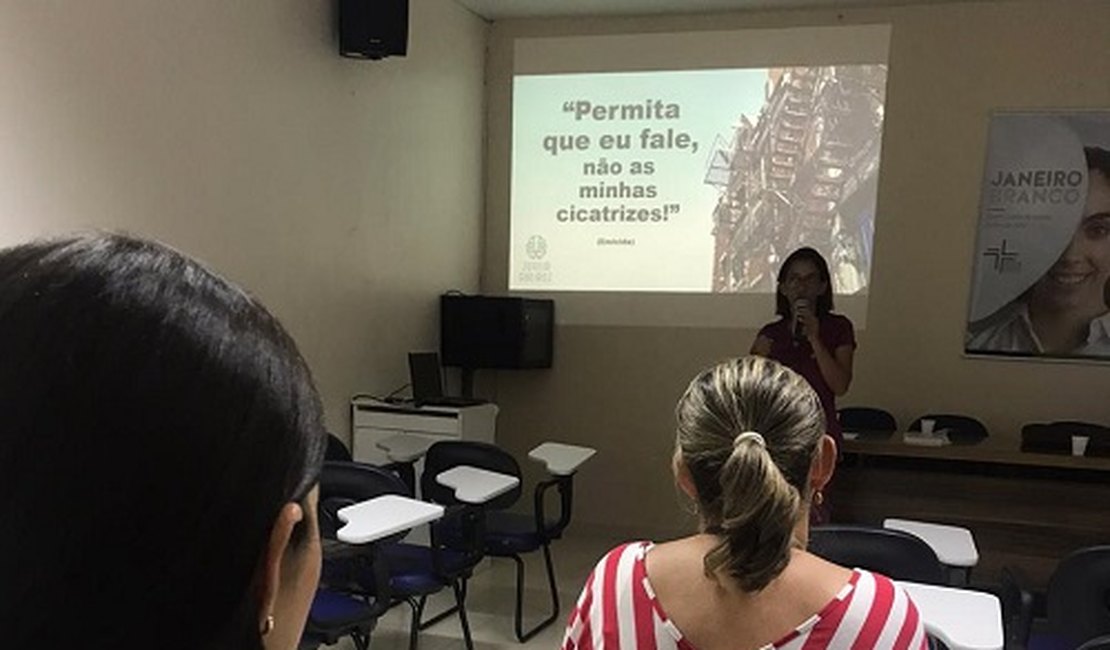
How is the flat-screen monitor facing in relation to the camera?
toward the camera

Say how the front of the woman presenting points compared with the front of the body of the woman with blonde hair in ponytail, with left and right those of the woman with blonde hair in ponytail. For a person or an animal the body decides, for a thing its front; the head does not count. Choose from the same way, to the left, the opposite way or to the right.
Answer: the opposite way

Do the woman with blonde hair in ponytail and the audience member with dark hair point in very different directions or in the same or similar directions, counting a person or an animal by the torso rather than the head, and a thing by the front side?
same or similar directions

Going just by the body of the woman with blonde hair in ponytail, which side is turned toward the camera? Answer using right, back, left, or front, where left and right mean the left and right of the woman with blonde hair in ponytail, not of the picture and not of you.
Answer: back

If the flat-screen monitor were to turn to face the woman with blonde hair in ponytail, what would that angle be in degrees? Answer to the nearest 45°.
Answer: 0° — it already faces them

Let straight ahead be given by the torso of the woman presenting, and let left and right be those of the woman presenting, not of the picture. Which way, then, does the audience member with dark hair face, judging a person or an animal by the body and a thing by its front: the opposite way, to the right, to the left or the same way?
the opposite way

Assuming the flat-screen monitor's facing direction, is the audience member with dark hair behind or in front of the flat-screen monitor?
in front

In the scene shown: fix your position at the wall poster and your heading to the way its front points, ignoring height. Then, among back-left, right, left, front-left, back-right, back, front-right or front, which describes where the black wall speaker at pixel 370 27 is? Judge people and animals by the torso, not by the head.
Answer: front-right

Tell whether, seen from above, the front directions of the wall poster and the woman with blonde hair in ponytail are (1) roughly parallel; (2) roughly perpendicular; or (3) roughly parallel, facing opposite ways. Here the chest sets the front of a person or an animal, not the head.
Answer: roughly parallel, facing opposite ways

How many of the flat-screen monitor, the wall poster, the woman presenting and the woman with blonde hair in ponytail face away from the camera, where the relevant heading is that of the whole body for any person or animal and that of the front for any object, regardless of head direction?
1

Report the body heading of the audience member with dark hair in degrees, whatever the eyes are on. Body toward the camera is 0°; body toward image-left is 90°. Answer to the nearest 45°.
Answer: approximately 225°

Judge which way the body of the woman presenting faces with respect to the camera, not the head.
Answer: toward the camera

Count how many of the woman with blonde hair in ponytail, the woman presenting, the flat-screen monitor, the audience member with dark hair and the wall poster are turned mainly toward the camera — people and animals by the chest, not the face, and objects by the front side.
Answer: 3

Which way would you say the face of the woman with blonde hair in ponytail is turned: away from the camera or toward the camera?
away from the camera

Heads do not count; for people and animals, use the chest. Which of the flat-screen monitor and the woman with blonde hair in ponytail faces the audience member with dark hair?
the flat-screen monitor

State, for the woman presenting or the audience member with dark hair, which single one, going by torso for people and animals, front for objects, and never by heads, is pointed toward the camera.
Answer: the woman presenting

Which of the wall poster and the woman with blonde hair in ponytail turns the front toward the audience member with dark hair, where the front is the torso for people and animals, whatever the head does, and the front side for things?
the wall poster

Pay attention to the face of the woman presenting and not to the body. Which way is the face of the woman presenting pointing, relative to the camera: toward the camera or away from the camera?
toward the camera

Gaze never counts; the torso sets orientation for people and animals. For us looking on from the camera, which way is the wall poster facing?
facing the viewer
